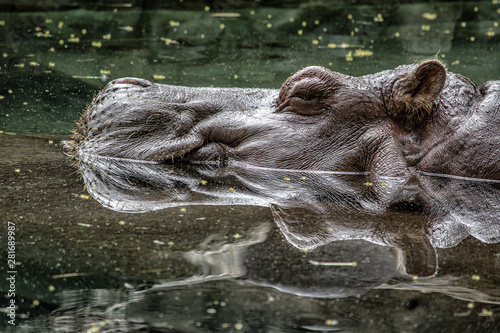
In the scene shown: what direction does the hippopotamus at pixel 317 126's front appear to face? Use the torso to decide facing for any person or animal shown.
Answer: to the viewer's left
